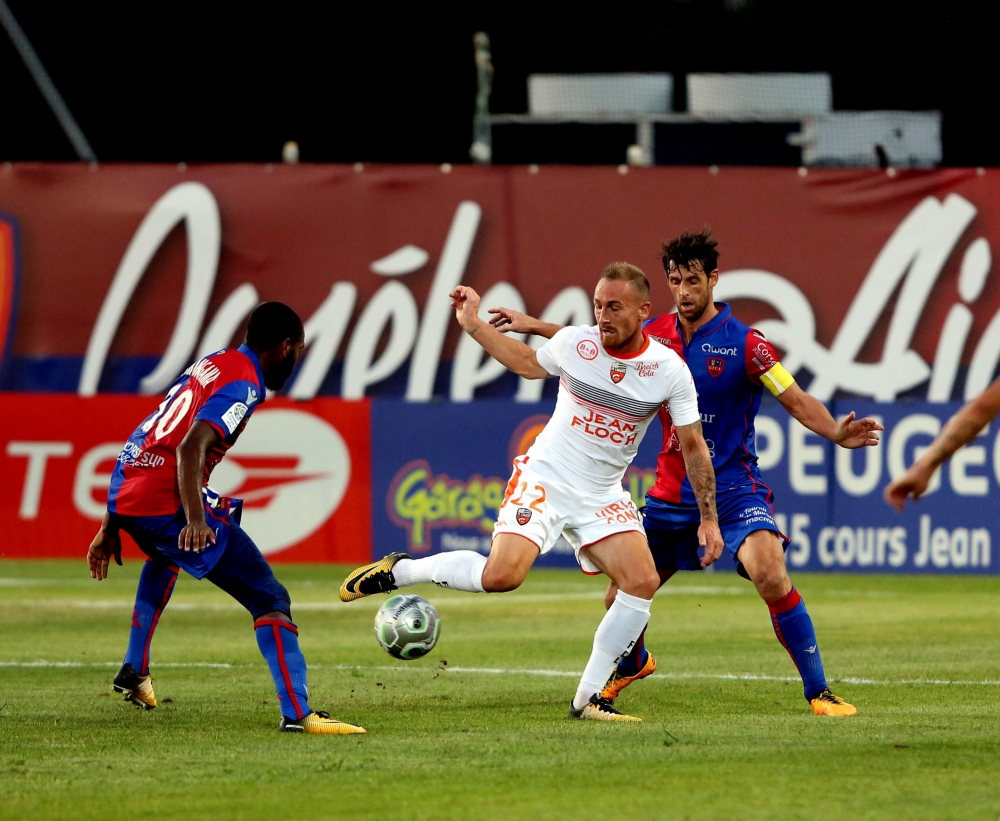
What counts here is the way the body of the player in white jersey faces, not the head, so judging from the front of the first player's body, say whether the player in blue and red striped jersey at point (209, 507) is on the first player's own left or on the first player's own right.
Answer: on the first player's own right

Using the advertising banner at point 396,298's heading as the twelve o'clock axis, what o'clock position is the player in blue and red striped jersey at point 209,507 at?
The player in blue and red striped jersey is roughly at 12 o'clock from the advertising banner.

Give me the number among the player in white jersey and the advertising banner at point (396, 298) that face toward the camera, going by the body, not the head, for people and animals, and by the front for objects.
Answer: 2

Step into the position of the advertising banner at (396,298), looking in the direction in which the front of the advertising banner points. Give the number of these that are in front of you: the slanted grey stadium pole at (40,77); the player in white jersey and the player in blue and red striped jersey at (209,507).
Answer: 2

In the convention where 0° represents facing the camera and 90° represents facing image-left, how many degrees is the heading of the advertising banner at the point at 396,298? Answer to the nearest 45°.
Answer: approximately 0°

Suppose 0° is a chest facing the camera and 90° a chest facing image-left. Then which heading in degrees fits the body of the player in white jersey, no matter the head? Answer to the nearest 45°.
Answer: approximately 0°

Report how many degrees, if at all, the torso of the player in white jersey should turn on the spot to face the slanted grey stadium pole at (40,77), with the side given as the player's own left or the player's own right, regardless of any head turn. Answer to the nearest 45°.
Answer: approximately 135° to the player's own right

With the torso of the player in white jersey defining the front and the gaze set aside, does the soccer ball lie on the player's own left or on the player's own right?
on the player's own right

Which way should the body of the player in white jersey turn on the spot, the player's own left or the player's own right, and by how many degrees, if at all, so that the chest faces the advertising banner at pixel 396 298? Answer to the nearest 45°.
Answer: approximately 180°
